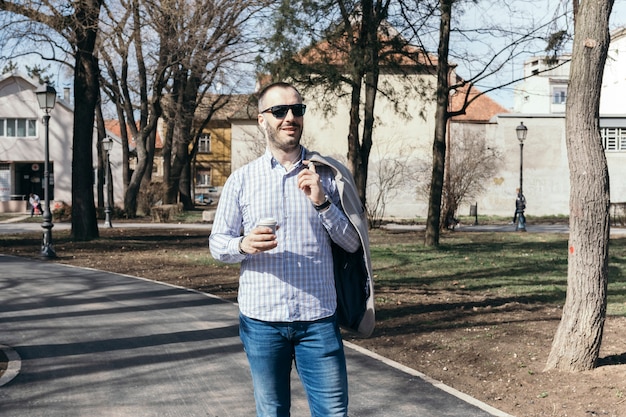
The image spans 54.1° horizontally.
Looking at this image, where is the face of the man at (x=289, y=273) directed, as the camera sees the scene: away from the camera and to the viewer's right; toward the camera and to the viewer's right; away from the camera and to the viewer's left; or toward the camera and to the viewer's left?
toward the camera and to the viewer's right

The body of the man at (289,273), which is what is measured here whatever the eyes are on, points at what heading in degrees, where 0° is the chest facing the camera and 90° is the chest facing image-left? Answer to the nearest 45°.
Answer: approximately 0°

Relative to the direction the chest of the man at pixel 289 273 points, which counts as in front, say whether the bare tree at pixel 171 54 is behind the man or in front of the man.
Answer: behind

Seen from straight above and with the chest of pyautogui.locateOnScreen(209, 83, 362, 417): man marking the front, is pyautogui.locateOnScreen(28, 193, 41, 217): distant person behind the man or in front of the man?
behind

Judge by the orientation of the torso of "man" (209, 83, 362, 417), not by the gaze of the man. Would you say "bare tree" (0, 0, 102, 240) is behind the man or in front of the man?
behind

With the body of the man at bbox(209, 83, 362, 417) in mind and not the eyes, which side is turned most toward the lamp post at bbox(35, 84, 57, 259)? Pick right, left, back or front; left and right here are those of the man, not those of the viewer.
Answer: back

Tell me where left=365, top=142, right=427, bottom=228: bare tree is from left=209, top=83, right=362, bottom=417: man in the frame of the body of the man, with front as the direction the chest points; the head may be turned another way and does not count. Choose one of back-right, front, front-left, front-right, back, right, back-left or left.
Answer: back
